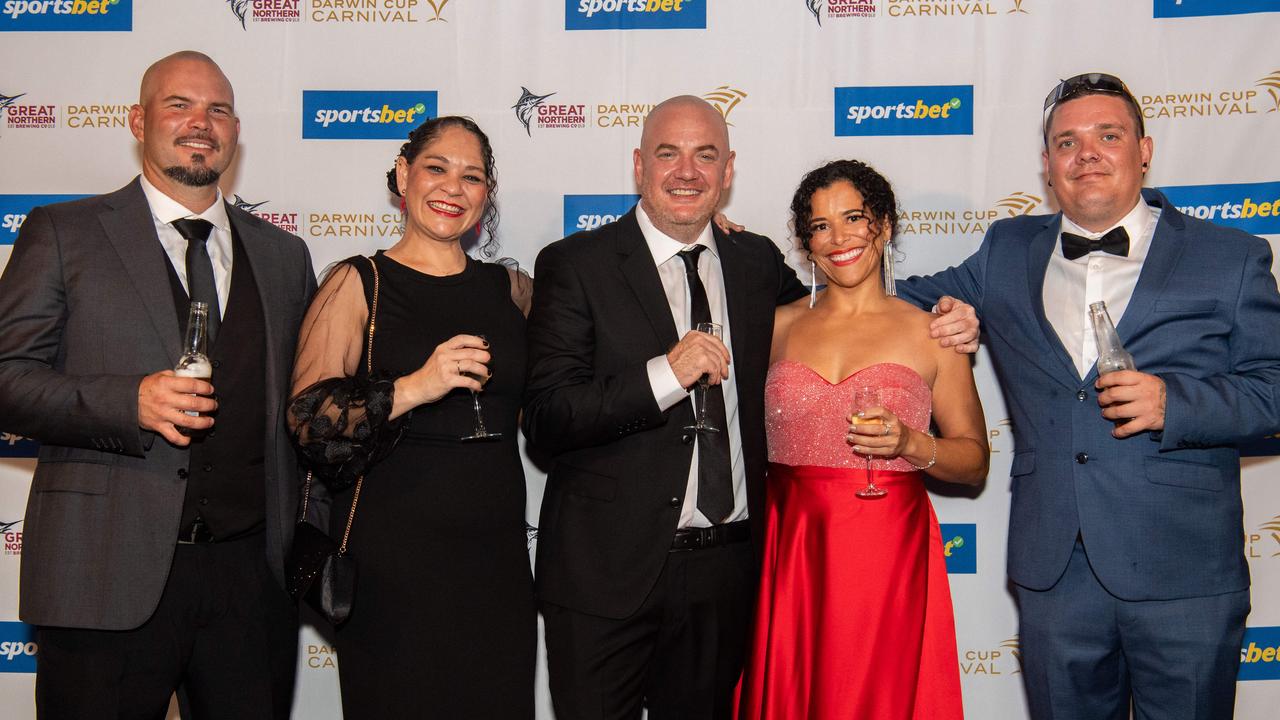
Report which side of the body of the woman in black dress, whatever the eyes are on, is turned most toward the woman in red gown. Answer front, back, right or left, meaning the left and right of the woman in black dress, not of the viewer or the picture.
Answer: left

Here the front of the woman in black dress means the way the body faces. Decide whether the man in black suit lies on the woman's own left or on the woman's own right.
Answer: on the woman's own left

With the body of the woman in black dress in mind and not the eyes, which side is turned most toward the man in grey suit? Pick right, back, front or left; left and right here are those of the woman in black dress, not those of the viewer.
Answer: right

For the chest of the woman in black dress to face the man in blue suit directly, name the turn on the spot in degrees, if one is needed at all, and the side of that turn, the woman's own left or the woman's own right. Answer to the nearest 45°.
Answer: approximately 90° to the woman's own left
